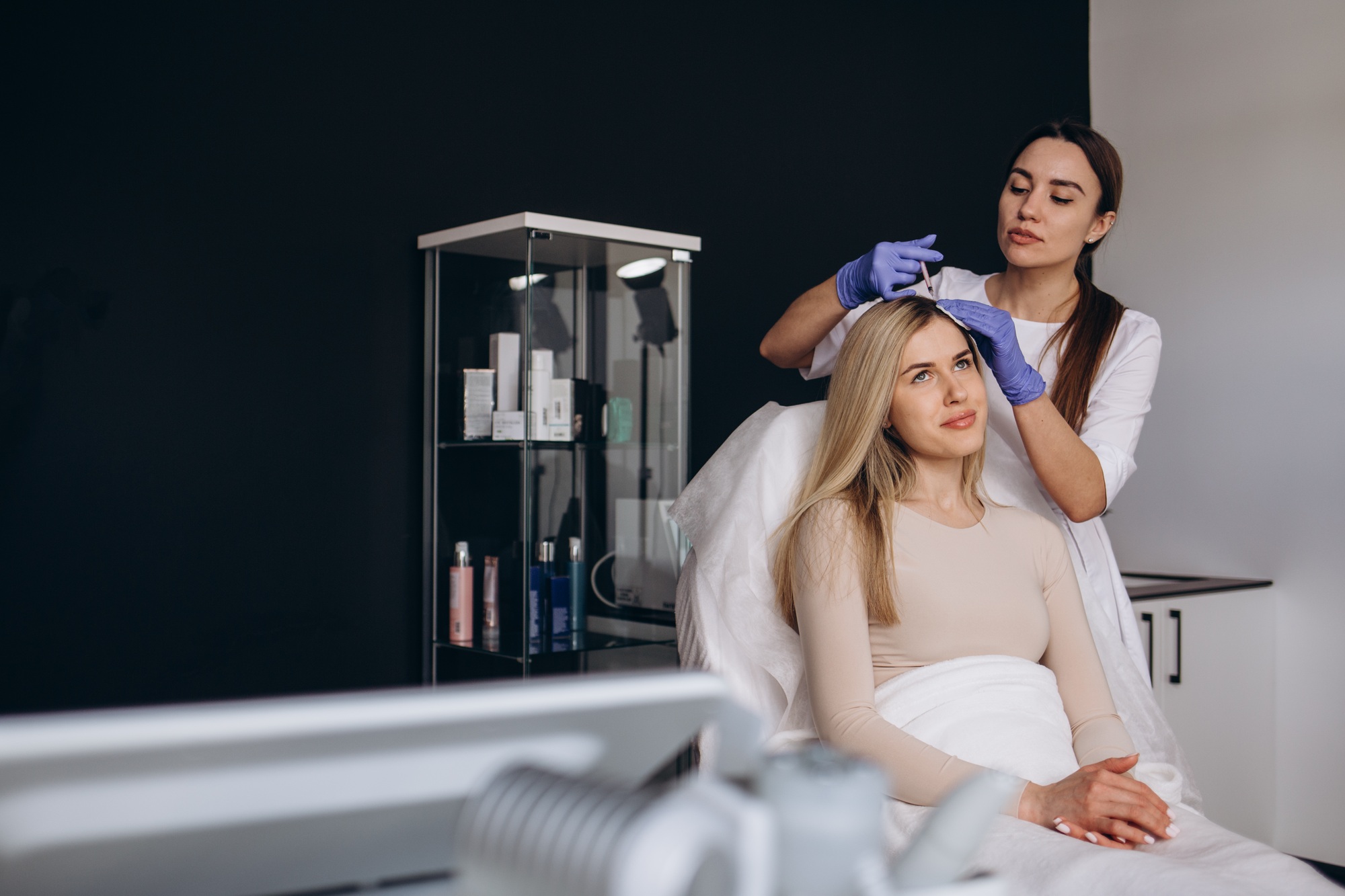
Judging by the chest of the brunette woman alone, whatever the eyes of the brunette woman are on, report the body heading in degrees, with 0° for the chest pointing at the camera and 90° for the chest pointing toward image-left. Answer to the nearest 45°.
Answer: approximately 45°

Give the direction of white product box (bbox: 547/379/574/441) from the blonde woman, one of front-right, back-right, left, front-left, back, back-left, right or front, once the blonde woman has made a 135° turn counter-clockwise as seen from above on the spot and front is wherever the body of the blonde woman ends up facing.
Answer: front-left

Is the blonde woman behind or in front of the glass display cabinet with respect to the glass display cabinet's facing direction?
in front

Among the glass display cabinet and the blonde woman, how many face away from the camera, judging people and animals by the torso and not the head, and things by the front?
0

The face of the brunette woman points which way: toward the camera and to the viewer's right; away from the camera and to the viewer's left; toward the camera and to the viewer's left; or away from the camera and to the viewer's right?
toward the camera and to the viewer's left

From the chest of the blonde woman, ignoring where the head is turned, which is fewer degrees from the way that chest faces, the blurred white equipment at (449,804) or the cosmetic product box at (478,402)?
the blurred white equipment

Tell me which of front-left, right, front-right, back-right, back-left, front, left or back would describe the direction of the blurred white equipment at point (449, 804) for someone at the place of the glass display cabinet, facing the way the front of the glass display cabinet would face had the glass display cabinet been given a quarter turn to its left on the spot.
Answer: back-right

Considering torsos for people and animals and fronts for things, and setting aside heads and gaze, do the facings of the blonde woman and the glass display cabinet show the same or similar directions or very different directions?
same or similar directions

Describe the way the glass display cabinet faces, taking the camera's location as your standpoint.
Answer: facing the viewer and to the right of the viewer

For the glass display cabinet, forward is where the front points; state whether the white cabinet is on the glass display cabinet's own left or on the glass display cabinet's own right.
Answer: on the glass display cabinet's own left

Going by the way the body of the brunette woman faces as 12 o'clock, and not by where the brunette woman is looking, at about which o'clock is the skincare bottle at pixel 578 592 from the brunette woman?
The skincare bottle is roughly at 2 o'clock from the brunette woman.

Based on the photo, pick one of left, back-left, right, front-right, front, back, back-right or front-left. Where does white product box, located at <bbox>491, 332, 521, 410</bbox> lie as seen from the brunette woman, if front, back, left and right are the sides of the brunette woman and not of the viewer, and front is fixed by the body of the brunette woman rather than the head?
front-right

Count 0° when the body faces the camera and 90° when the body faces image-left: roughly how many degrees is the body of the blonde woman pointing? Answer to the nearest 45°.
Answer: approximately 315°

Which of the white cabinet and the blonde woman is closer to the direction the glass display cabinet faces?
the blonde woman
